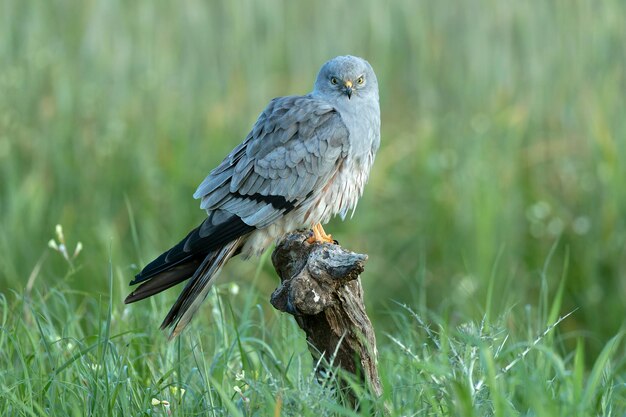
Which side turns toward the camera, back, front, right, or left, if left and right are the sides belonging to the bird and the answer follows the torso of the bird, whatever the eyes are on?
right
